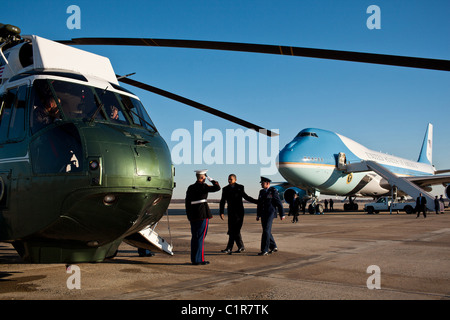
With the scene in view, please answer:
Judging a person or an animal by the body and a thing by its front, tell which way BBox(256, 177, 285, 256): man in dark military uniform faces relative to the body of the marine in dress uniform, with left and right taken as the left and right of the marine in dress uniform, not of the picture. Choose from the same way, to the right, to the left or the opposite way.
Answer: the opposite way

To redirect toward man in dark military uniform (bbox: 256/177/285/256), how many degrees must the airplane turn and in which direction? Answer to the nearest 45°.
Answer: approximately 45° to its left

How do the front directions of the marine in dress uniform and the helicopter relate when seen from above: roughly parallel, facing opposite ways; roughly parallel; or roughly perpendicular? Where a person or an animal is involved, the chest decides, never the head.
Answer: roughly perpendicular

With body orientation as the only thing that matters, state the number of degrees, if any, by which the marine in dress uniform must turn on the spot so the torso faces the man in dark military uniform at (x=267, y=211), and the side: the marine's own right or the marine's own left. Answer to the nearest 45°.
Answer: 0° — they already face them

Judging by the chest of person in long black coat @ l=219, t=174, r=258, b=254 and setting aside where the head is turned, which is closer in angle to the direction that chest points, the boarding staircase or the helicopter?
the helicopter

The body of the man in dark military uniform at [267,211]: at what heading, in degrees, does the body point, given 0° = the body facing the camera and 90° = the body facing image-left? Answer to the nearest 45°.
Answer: approximately 45°

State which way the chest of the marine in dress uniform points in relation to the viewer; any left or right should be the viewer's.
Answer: facing away from the viewer and to the right of the viewer

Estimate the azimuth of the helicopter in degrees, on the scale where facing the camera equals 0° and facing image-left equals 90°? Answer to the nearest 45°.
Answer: approximately 315°

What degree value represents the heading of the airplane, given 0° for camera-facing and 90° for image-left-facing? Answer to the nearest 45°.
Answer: approximately 45°

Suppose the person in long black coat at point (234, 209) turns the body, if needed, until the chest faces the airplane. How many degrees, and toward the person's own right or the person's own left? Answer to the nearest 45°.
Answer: approximately 135° to the person's own right
